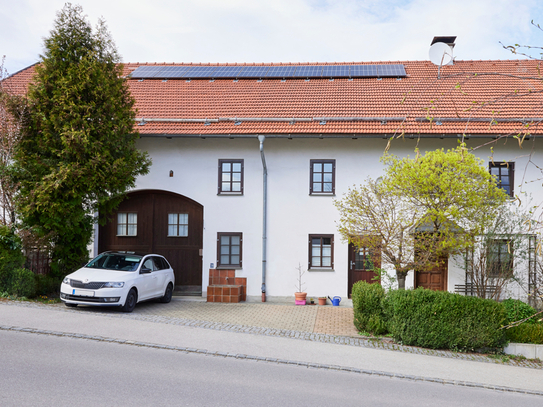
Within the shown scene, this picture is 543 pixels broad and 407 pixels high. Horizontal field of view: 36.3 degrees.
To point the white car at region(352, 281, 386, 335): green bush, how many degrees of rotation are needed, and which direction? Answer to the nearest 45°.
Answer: approximately 90° to its left

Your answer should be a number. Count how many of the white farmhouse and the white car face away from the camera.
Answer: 0

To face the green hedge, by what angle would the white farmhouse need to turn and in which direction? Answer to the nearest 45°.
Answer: approximately 45° to its left

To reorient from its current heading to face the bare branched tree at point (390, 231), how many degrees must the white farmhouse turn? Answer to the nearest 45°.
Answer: approximately 45° to its left

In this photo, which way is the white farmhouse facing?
toward the camera

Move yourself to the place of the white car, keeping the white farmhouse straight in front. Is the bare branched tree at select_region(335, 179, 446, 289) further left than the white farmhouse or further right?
right
